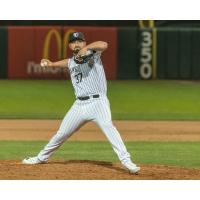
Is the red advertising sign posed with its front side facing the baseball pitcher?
yes

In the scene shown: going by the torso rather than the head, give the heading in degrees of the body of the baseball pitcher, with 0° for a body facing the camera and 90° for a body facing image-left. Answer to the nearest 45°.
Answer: approximately 0°

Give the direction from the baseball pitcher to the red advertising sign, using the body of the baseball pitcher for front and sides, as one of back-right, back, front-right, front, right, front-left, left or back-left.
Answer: back

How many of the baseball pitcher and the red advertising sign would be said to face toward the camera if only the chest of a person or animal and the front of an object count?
2

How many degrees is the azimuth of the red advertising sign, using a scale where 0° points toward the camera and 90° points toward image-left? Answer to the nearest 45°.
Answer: approximately 0°
